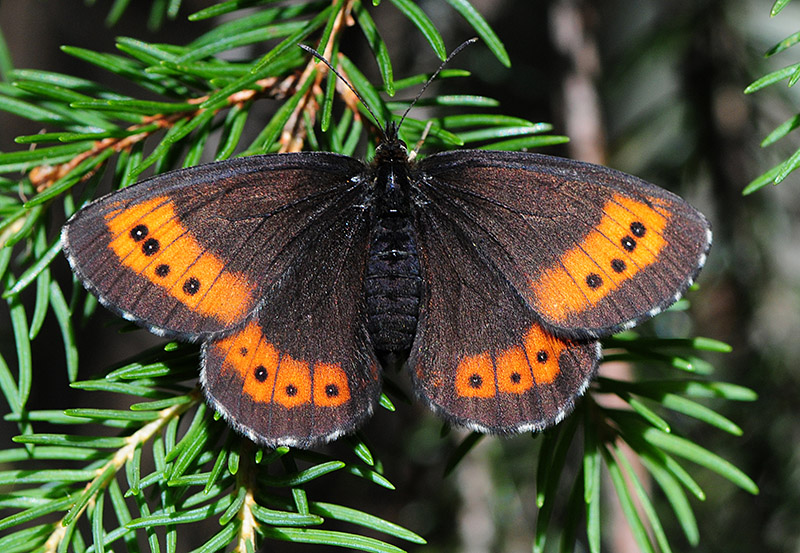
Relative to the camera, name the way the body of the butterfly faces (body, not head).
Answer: away from the camera
